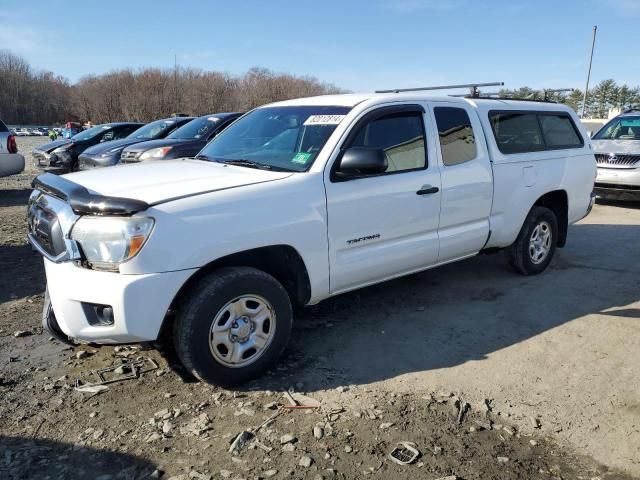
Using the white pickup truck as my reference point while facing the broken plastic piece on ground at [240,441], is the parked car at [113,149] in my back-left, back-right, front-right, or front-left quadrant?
back-right

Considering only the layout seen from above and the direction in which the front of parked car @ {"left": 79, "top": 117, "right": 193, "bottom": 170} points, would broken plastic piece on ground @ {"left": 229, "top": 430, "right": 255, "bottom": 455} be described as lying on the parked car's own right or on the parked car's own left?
on the parked car's own left

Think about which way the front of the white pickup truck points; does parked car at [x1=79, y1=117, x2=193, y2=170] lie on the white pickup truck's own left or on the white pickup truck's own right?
on the white pickup truck's own right

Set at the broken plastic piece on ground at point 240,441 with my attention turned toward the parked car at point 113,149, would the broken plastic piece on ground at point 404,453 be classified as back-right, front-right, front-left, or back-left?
back-right

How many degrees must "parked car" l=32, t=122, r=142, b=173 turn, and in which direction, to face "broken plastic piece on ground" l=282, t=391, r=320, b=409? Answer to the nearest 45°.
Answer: approximately 45° to its left

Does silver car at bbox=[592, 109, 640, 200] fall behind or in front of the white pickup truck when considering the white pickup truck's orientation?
behind

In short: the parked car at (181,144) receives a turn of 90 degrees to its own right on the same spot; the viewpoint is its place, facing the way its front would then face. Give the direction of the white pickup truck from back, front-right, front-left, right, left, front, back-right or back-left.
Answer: back-left

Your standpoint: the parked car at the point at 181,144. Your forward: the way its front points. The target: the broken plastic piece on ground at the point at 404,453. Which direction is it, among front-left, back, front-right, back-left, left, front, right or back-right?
front-left

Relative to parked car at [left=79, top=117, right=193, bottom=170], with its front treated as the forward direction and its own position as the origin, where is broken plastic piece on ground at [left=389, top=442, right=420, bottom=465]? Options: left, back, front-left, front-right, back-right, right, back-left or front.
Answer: front-left

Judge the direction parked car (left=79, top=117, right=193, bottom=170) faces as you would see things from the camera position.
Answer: facing the viewer and to the left of the viewer

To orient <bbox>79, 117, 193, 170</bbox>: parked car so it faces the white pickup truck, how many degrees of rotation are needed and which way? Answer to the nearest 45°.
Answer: approximately 45° to its left

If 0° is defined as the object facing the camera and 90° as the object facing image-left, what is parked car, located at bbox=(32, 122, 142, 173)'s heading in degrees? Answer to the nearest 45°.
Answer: approximately 45°
